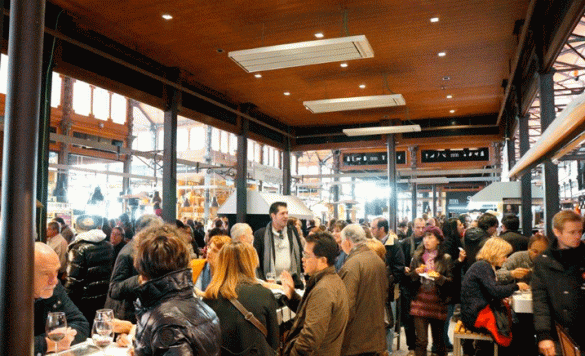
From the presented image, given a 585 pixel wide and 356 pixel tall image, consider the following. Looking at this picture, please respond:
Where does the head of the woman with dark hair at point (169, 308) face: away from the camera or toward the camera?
away from the camera

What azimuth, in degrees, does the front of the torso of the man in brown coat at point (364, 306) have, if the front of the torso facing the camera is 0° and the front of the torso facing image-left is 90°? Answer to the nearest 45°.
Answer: approximately 135°

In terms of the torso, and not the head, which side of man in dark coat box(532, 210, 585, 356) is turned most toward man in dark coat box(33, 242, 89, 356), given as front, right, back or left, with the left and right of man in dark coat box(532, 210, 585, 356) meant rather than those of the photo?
right

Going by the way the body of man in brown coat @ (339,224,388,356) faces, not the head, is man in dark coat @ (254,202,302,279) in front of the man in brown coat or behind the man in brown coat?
in front

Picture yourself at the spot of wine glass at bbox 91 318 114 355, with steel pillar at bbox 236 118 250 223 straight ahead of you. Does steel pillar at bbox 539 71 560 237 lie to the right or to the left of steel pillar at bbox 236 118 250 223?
right

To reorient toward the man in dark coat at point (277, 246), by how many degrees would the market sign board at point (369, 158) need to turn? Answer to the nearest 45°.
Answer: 0° — it already faces them

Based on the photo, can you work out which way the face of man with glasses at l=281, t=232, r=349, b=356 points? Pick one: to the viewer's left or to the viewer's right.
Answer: to the viewer's left

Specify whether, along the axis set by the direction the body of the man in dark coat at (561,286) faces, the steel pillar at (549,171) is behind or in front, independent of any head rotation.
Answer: behind

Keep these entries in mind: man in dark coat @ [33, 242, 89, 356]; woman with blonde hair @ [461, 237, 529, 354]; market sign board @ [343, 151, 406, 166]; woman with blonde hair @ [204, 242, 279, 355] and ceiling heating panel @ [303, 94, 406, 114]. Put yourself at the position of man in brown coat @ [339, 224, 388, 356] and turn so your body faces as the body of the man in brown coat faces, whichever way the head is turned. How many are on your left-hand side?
2

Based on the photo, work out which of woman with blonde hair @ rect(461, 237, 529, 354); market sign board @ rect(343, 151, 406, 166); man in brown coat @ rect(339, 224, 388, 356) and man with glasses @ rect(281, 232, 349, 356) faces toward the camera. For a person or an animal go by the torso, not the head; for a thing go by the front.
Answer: the market sign board

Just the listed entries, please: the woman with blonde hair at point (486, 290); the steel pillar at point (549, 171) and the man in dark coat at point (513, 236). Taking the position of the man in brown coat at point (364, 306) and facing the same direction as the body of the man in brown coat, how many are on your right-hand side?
3

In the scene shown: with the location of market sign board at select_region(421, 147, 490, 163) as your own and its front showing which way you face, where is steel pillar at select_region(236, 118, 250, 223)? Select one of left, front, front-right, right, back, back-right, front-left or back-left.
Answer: front-right
